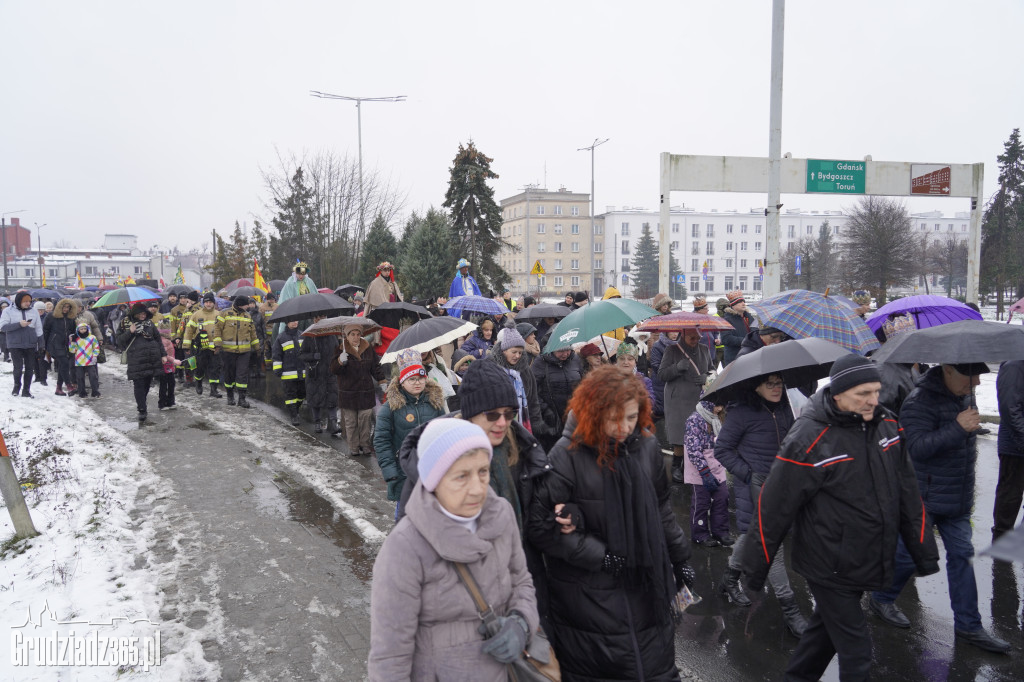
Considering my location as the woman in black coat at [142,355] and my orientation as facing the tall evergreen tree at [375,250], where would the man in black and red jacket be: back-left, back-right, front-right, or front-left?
back-right

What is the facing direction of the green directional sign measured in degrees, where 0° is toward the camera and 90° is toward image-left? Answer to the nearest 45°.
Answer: approximately 0°

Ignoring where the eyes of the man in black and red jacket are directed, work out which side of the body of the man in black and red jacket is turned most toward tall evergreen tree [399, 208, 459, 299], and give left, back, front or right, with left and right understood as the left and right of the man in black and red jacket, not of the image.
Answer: back

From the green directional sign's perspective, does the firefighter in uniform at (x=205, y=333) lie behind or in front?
in front

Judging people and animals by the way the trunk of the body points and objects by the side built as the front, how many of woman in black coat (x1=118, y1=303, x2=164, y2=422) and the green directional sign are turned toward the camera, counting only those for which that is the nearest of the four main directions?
2

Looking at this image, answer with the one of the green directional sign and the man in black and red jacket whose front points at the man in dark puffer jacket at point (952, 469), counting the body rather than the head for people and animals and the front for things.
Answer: the green directional sign

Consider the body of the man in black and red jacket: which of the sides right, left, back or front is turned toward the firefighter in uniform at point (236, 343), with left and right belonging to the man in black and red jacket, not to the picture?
back

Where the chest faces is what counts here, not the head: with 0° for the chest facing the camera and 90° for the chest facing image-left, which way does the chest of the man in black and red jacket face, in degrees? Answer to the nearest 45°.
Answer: approximately 315°

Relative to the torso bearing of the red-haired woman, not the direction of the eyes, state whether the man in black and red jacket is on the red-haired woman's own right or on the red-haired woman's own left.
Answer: on the red-haired woman's own left

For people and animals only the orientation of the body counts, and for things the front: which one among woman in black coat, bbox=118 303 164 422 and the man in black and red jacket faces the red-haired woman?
the woman in black coat
